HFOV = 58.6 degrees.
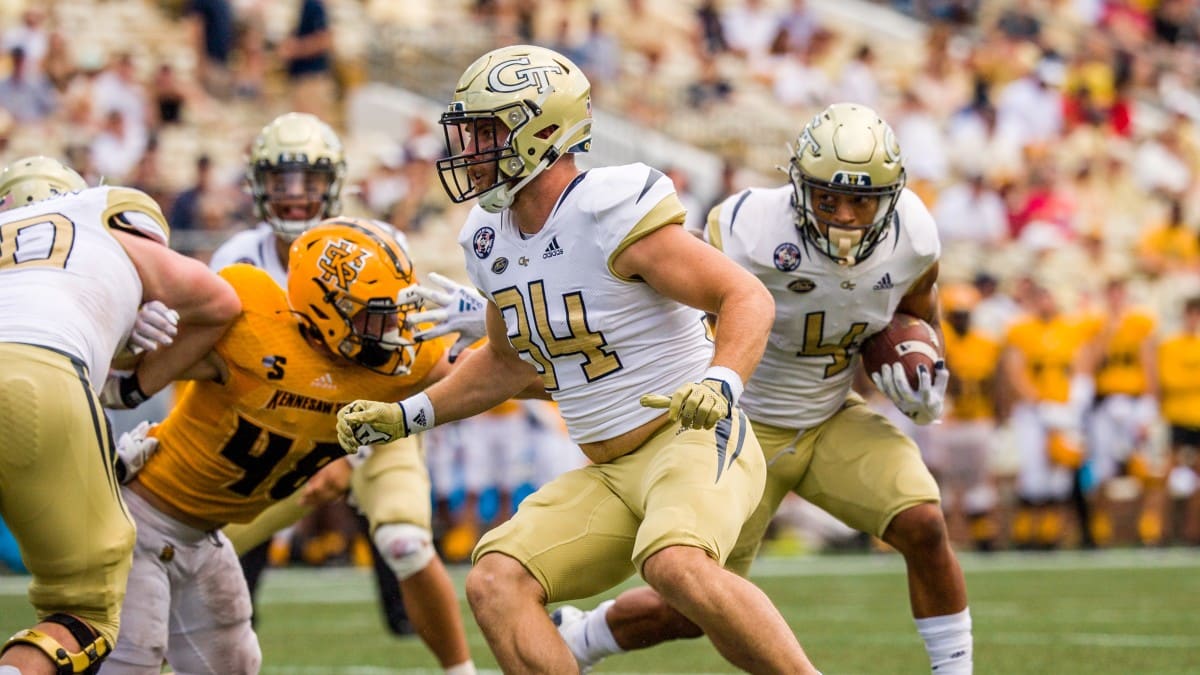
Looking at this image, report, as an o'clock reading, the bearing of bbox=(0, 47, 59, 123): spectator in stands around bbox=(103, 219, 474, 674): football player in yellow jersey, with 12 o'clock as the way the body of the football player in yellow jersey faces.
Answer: The spectator in stands is roughly at 7 o'clock from the football player in yellow jersey.

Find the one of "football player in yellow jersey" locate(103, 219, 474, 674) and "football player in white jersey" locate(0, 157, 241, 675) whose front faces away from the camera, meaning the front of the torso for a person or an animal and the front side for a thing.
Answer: the football player in white jersey

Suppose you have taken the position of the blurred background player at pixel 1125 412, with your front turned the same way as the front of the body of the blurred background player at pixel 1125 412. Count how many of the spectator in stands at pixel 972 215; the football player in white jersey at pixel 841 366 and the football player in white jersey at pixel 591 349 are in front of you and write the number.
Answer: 2

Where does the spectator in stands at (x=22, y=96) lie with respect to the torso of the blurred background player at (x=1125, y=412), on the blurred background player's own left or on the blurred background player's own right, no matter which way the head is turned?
on the blurred background player's own right

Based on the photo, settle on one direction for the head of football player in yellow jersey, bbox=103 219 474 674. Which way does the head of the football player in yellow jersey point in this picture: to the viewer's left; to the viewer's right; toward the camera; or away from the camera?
to the viewer's right

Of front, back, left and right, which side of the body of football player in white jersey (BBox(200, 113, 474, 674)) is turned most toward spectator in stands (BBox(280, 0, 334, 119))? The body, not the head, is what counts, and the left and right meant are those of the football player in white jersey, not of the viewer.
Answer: back

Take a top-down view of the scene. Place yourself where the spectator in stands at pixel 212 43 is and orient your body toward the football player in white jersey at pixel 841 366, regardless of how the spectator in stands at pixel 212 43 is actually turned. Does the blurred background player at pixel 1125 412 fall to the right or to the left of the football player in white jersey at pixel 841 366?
left

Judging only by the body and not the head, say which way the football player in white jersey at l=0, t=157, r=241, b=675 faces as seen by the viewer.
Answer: away from the camera

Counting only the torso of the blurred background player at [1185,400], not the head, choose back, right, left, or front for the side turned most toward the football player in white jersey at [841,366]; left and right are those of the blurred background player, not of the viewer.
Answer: front

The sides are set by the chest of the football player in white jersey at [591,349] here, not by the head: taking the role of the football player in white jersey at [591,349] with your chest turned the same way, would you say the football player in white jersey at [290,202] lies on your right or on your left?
on your right

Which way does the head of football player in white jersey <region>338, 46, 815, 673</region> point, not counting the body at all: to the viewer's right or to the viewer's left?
to the viewer's left

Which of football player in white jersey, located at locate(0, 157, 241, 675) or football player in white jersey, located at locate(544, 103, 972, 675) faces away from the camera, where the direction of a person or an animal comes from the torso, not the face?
football player in white jersey, located at locate(0, 157, 241, 675)
